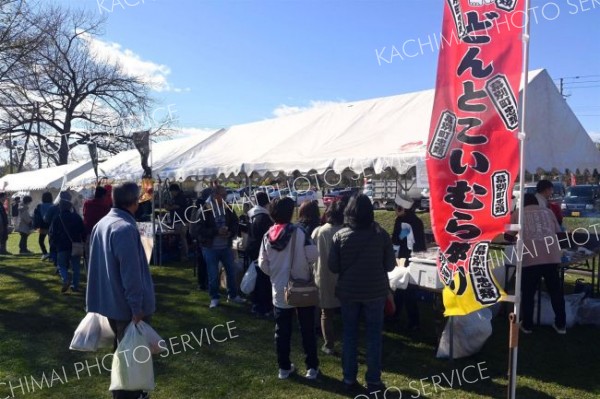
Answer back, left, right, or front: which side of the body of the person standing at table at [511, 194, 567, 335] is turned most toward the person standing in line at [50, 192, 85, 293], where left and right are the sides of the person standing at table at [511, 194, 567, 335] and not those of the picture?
left

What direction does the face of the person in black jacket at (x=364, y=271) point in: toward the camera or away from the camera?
away from the camera

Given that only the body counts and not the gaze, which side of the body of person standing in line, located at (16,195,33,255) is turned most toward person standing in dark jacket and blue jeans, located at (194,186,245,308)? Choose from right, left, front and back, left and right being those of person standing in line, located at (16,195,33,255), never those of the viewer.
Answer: right

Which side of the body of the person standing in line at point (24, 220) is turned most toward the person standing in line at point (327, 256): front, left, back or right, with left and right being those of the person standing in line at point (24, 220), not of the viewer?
right

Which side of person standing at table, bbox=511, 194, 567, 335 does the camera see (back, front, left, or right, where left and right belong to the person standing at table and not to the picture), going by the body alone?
back

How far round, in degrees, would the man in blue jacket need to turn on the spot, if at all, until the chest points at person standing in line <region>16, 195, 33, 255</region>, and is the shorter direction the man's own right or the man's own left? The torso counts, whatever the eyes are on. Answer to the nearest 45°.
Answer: approximately 45° to the man's own left
